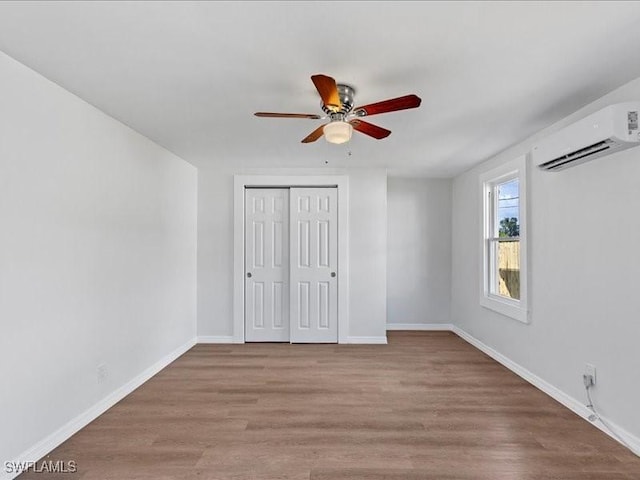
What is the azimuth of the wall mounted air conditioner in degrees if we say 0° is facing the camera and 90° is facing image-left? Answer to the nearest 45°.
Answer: approximately 45°
